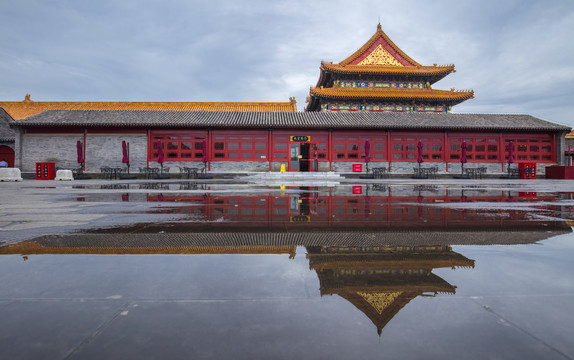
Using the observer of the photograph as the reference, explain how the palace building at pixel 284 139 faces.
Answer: facing the viewer
